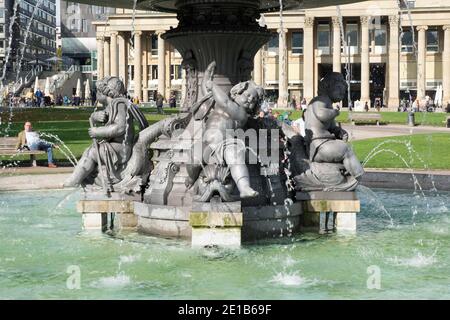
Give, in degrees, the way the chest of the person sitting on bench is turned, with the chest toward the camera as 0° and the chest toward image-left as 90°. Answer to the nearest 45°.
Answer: approximately 315°

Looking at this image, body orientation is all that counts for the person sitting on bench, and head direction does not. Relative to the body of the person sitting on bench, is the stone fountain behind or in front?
in front

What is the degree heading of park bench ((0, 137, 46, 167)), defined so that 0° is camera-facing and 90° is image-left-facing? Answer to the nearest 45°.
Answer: approximately 0°

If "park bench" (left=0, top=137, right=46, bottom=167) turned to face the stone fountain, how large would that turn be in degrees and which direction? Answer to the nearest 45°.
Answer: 0° — it already faces it
